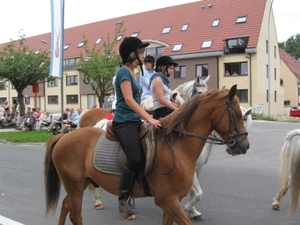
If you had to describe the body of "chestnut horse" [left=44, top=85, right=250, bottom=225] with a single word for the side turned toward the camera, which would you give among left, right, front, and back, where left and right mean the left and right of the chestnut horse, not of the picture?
right

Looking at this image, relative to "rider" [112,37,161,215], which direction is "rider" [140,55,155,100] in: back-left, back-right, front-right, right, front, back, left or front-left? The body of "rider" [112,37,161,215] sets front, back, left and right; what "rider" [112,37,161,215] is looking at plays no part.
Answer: left

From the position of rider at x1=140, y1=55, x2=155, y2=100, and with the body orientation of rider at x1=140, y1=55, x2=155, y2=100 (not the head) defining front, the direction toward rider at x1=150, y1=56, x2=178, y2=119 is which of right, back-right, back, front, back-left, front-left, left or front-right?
front-right

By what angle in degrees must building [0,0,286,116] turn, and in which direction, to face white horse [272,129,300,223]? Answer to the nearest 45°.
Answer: approximately 45° to its left

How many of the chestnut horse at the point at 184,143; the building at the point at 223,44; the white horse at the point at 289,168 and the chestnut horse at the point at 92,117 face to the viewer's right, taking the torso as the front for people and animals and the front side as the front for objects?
3

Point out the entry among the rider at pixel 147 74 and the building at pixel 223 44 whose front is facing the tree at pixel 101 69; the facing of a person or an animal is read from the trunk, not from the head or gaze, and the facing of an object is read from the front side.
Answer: the building

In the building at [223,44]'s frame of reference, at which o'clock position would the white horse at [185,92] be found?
The white horse is roughly at 11 o'clock from the building.

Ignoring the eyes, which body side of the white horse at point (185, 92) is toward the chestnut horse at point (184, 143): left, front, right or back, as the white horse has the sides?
right

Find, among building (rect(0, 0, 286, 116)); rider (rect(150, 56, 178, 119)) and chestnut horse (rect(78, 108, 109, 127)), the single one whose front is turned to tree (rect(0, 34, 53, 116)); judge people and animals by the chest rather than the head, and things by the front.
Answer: the building

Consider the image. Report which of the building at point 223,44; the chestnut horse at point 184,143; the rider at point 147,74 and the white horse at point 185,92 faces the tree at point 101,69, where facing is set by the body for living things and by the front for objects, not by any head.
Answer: the building

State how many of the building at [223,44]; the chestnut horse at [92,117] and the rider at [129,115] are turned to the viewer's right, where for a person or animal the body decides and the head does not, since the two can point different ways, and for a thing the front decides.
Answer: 2

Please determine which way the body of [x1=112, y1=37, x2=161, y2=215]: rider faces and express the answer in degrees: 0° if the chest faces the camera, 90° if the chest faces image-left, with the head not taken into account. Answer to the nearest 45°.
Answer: approximately 270°

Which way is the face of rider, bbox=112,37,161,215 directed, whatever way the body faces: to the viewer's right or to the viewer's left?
to the viewer's right

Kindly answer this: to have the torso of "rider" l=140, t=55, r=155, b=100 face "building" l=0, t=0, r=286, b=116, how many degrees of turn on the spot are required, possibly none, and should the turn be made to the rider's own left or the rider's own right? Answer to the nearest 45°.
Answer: approximately 135° to the rider's own left

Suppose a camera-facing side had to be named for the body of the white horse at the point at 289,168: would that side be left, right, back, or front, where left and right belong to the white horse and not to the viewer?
right

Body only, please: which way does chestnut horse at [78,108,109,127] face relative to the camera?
to the viewer's right

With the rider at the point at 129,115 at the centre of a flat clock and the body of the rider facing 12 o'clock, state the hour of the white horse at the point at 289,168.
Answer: The white horse is roughly at 11 o'clock from the rider.

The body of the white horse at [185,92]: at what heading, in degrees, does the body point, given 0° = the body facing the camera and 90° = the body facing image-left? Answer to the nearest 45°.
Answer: approximately 270°

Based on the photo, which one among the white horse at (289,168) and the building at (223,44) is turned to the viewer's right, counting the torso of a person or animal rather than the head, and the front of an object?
the white horse
